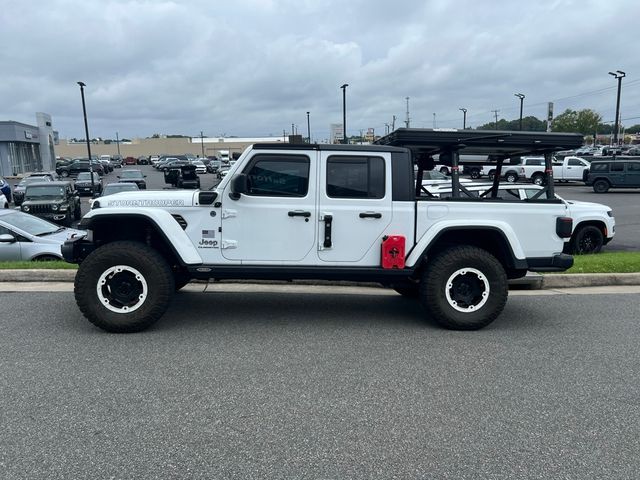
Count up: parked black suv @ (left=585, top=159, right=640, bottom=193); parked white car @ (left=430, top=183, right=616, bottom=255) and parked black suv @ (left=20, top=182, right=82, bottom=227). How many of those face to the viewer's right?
2

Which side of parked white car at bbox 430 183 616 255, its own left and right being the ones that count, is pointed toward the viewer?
right

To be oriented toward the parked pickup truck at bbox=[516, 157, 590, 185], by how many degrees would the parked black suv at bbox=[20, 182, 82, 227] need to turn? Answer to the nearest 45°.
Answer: approximately 135° to its left

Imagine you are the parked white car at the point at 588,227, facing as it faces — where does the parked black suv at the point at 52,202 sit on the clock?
The parked black suv is roughly at 6 o'clock from the parked white car.

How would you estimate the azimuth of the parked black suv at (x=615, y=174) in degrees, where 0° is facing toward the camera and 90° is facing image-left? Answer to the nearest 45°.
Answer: approximately 270°

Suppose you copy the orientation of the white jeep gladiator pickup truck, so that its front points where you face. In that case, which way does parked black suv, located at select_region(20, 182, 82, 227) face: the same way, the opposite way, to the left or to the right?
to the left

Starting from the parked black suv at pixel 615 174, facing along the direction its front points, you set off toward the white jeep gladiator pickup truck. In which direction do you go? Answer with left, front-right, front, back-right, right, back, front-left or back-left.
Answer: right

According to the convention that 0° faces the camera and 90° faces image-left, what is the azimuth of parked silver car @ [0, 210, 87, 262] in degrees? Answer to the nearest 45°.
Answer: approximately 315°

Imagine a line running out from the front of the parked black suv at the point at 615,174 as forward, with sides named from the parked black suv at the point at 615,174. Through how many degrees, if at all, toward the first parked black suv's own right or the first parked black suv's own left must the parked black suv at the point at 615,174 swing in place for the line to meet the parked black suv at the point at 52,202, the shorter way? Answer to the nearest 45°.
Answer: approximately 135° to the first parked black suv's own right

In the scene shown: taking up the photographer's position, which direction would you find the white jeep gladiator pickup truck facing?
facing to the left of the viewer

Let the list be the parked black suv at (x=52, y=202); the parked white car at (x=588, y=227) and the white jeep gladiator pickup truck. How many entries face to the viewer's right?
1

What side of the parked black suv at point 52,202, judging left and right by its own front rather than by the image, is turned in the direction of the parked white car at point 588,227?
left

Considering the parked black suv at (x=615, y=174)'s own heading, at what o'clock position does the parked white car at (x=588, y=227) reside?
The parked white car is roughly at 3 o'clock from the parked black suv.
